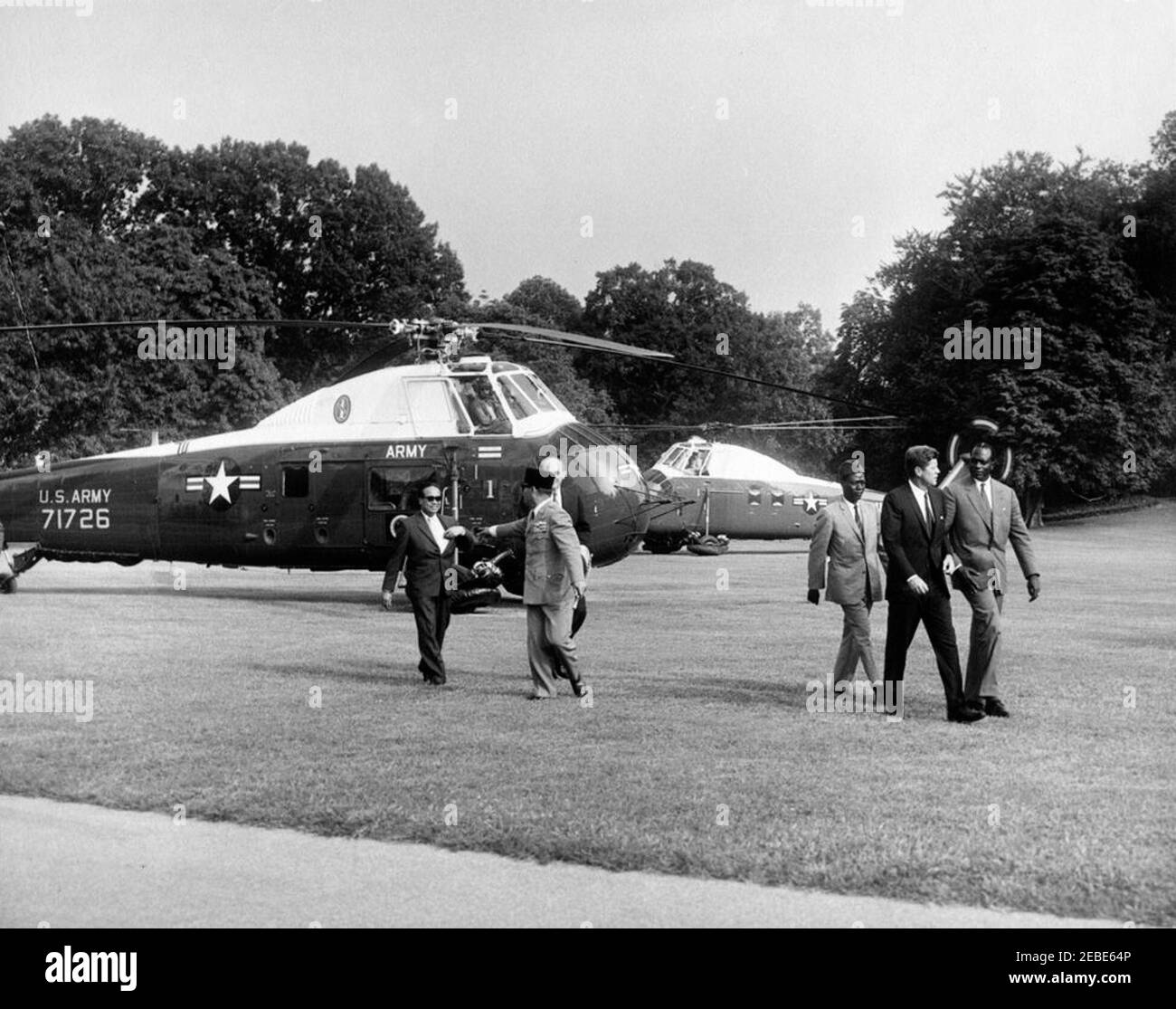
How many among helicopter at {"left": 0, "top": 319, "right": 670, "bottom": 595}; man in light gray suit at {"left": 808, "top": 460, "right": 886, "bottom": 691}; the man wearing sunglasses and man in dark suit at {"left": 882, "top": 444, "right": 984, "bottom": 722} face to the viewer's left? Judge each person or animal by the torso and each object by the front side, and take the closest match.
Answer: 0

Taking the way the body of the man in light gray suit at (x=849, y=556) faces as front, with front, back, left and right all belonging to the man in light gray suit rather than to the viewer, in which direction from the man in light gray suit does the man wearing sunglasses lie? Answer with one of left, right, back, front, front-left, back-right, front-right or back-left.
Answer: back-right

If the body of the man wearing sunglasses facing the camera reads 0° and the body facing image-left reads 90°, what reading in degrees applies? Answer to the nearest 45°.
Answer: approximately 315°

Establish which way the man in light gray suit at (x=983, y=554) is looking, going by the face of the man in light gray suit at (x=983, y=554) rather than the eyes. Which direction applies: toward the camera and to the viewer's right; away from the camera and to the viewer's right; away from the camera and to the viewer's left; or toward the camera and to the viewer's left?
toward the camera and to the viewer's left

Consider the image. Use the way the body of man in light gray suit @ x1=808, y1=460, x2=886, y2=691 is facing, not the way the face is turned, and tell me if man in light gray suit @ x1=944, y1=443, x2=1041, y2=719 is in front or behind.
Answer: in front

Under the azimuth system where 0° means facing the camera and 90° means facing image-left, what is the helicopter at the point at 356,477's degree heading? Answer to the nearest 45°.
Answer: approximately 270°

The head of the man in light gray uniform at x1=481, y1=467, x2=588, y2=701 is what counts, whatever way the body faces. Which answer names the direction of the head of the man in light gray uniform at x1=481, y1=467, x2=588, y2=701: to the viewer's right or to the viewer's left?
to the viewer's left

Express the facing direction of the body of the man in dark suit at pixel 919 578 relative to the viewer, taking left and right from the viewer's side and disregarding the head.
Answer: facing the viewer and to the right of the viewer

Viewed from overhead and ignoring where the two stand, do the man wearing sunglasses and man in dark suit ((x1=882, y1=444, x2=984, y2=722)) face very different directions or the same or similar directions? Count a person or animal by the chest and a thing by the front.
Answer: same or similar directions

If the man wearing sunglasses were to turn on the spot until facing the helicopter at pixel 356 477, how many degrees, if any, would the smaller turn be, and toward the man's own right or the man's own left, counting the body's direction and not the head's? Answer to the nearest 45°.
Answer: approximately 135° to the man's own left

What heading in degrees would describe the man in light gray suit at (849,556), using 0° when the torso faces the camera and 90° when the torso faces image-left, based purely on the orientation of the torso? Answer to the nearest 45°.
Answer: approximately 315°
